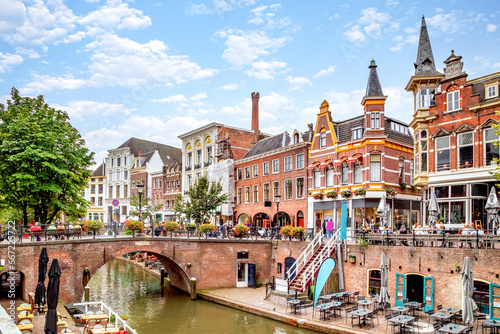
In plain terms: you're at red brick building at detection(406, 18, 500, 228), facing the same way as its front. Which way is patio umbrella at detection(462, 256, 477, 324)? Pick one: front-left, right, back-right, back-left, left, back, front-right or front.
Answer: front-left

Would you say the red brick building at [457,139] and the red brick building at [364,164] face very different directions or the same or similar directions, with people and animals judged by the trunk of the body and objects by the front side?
same or similar directions

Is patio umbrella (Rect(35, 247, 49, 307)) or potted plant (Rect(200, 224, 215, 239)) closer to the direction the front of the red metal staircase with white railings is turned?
the patio umbrella

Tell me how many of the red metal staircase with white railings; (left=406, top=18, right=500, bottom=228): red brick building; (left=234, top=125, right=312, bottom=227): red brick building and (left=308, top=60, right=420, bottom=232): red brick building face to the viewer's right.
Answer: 0

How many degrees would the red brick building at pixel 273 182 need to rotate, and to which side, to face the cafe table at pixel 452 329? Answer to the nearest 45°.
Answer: approximately 45° to its left

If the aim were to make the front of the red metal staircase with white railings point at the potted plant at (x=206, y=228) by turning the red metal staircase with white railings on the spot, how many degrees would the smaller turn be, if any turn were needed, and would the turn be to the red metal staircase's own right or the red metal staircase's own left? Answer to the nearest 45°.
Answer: approximately 90° to the red metal staircase's own right

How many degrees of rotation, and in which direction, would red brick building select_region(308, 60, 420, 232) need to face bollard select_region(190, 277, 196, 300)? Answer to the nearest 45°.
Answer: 0° — it already faces it

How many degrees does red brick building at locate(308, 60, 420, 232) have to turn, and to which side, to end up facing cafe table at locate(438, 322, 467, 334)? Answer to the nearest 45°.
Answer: approximately 45° to its left

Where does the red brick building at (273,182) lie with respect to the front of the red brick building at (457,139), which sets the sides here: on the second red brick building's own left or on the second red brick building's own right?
on the second red brick building's own right

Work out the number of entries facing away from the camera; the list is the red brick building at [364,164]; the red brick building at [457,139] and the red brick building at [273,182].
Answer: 0

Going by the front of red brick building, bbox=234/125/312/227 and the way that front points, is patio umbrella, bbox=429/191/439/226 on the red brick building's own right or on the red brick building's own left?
on the red brick building's own left

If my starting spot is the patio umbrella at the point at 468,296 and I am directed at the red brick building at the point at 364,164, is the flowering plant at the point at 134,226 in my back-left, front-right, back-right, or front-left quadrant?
front-left
